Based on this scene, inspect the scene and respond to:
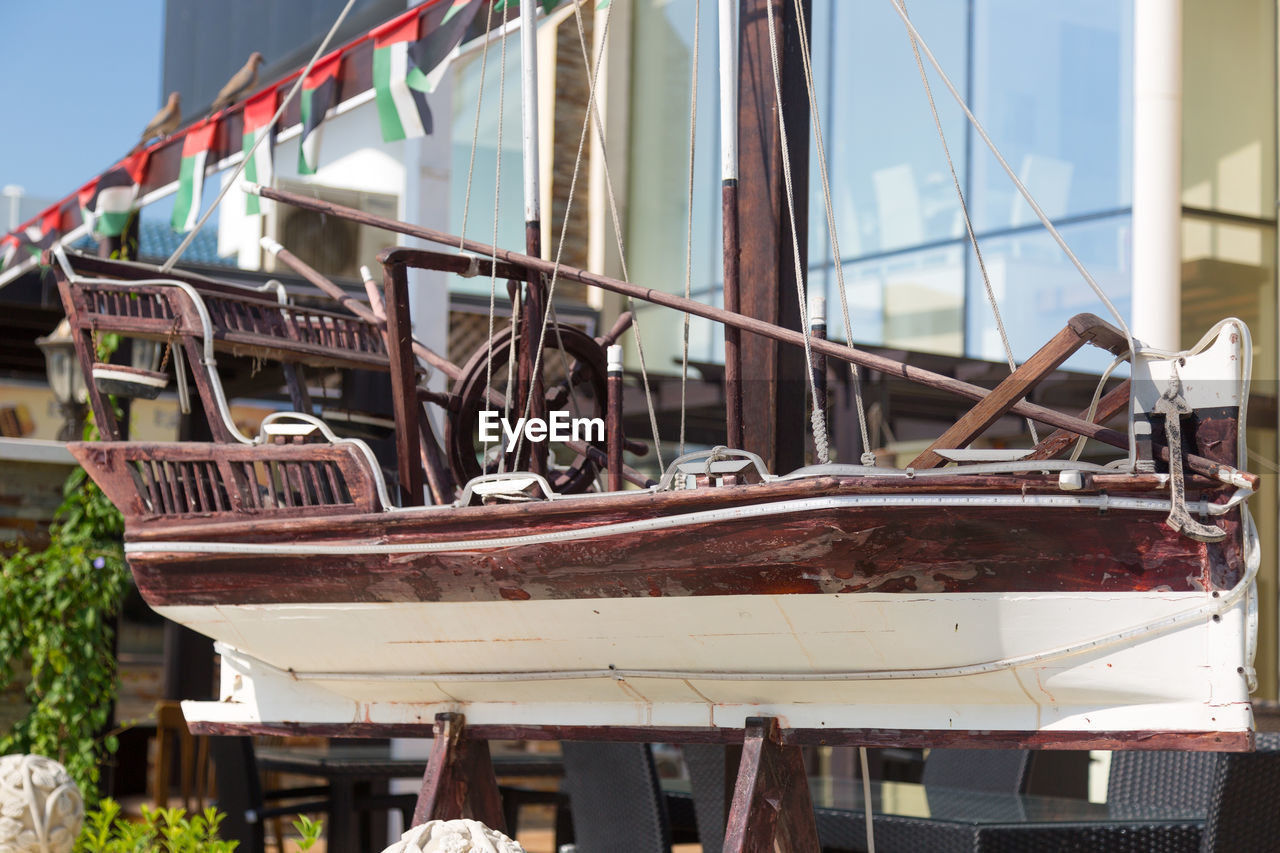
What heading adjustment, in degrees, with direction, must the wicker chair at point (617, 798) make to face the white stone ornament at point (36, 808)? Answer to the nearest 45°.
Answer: approximately 135° to its left

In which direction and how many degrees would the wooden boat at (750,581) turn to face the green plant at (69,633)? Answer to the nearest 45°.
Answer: approximately 135° to its left

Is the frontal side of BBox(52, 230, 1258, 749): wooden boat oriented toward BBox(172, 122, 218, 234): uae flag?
no

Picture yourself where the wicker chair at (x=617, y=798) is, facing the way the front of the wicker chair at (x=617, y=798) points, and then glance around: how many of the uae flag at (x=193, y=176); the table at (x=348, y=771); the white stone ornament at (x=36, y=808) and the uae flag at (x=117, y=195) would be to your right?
0

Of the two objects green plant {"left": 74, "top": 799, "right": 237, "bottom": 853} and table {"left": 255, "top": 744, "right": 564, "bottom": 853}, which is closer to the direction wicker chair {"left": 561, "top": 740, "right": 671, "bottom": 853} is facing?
the table

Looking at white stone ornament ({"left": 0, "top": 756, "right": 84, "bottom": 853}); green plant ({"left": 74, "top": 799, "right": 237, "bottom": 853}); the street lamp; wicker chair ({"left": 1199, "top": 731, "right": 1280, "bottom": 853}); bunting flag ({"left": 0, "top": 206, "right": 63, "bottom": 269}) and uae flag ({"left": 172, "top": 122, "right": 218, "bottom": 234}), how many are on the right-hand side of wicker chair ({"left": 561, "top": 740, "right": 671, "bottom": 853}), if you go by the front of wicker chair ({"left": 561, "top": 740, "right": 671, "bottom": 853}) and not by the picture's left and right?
1

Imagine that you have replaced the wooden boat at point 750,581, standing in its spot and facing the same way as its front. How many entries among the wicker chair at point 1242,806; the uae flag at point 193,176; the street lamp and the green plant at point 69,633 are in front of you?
1

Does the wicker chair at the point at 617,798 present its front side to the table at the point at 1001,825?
no

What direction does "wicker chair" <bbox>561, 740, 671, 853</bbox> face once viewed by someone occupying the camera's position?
facing away from the viewer and to the right of the viewer

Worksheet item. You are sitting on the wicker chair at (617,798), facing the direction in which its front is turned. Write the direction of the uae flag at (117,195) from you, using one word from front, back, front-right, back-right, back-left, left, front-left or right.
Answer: left

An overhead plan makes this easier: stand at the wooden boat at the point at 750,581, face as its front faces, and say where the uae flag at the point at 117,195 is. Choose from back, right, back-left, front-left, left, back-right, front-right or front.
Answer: back-left

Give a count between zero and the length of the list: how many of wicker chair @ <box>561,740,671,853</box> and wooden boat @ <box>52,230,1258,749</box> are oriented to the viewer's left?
0

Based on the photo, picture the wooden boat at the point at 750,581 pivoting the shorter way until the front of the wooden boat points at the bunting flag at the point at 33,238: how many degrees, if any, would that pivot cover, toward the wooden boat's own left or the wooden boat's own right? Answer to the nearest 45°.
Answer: approximately 135° to the wooden boat's own left

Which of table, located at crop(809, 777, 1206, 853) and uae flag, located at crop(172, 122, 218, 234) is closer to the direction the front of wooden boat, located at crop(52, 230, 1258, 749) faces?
the table

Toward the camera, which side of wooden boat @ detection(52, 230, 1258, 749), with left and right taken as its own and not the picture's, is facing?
right

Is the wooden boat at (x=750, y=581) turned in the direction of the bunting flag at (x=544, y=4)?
no

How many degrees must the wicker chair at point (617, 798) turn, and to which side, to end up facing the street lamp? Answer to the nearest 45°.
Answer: approximately 90° to its left

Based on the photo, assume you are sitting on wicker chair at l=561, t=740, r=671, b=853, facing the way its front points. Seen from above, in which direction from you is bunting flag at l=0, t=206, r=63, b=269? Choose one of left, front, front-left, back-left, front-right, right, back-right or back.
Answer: left

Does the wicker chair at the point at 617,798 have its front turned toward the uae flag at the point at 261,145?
no
